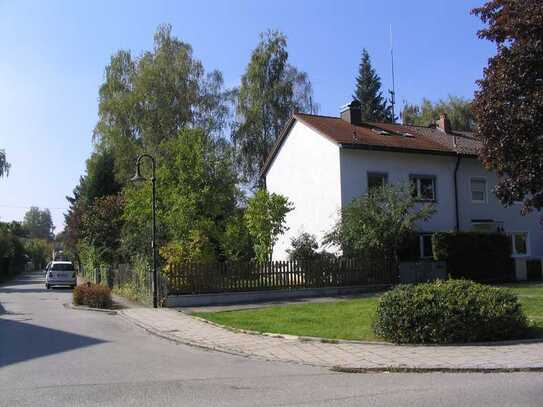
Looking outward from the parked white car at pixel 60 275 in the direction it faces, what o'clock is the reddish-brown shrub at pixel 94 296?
The reddish-brown shrub is roughly at 6 o'clock from the parked white car.

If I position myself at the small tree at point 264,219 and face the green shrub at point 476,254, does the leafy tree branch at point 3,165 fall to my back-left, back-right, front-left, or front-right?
back-left

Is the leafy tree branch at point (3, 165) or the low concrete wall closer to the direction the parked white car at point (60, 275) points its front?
the leafy tree branch

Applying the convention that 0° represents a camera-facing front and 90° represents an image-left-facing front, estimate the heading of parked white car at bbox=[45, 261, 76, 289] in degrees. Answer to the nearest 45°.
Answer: approximately 180°

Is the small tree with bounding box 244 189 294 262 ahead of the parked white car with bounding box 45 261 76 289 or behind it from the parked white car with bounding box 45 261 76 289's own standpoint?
behind

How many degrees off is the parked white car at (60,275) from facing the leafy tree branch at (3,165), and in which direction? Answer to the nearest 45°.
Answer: approximately 180°

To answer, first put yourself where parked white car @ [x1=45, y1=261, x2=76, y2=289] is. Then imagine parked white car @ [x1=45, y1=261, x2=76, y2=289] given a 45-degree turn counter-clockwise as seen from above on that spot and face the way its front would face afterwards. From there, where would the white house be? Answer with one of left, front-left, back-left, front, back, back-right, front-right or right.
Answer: back

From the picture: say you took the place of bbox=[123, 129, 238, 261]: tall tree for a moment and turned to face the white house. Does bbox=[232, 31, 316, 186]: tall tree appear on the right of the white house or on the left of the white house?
left

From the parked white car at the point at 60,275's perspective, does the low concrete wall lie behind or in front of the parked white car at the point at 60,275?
behind

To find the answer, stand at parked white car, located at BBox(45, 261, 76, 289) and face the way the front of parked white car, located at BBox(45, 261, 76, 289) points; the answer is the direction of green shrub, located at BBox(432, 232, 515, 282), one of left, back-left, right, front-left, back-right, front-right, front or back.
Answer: back-right
